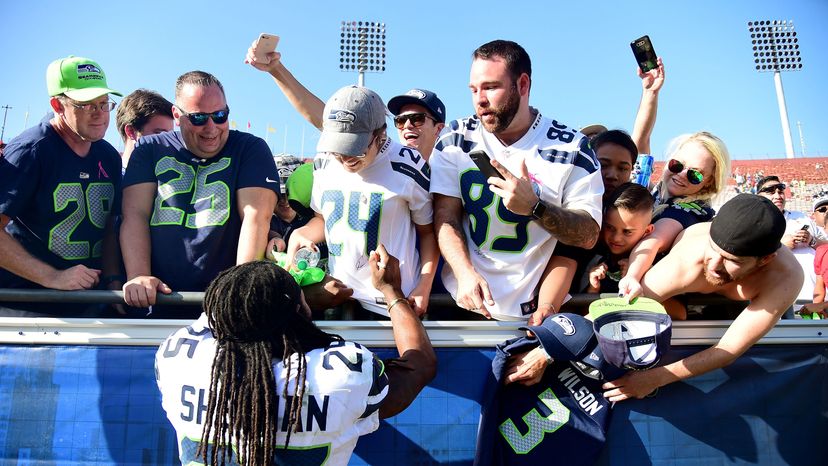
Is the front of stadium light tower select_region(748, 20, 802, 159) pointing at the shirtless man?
yes

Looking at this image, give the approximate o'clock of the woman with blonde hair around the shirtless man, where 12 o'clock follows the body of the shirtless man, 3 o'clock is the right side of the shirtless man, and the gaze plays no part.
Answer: The woman with blonde hair is roughly at 4 o'clock from the shirtless man.

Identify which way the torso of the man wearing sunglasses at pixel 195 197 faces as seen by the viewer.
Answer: toward the camera

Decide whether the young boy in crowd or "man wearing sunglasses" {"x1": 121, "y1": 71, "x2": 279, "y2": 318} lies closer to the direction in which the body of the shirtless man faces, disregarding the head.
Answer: the man wearing sunglasses

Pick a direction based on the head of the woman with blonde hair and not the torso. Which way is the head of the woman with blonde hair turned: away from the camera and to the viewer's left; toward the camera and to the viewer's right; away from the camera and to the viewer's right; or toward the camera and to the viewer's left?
toward the camera and to the viewer's left

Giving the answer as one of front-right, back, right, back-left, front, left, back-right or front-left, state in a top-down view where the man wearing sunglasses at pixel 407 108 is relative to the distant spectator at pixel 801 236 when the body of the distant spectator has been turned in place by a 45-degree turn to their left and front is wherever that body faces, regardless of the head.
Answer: right

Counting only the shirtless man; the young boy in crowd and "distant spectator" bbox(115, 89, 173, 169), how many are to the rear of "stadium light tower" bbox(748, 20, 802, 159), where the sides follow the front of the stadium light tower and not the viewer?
0

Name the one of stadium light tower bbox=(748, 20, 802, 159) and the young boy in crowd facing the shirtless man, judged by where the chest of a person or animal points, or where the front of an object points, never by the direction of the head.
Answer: the stadium light tower

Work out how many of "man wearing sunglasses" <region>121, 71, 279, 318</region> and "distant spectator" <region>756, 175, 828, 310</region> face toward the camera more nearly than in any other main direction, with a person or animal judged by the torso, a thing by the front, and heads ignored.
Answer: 2

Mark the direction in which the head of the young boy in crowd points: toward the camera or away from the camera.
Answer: toward the camera

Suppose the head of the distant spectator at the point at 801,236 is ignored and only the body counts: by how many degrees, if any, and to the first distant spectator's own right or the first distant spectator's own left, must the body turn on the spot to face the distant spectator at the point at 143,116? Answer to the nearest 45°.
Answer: approximately 45° to the first distant spectator's own right

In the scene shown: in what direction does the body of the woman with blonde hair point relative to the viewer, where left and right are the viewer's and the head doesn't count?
facing the viewer and to the left of the viewer

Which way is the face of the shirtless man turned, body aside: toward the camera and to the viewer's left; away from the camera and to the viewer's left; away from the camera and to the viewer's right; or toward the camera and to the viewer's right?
toward the camera and to the viewer's left

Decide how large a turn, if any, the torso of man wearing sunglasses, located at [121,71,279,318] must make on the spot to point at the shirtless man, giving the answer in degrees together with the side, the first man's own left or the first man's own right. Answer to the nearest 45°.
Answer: approximately 45° to the first man's own left

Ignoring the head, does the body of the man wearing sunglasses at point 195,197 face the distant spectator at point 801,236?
no
